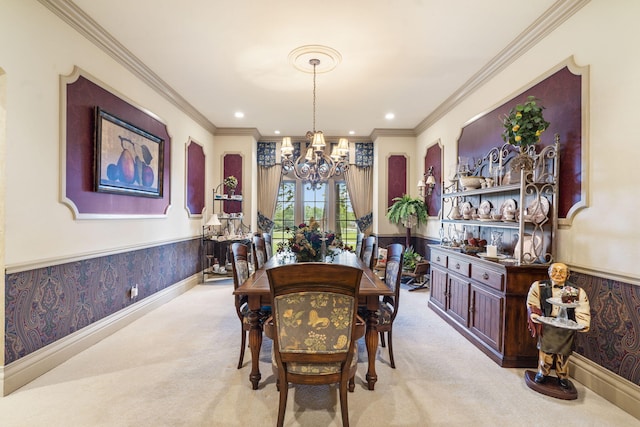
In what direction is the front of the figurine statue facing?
toward the camera

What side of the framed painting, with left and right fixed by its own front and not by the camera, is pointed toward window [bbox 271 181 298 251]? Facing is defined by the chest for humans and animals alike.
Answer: left

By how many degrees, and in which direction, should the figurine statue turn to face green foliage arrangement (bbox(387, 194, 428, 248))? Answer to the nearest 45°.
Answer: approximately 135° to its right

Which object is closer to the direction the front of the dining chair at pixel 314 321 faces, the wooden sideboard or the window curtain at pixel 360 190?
the window curtain

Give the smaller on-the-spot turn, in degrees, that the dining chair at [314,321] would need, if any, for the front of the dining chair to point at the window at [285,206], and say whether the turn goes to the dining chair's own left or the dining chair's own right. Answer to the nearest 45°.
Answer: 0° — it already faces it

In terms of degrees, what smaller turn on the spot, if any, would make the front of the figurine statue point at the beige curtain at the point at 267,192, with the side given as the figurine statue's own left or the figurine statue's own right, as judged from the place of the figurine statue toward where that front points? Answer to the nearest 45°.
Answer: approximately 90° to the figurine statue's own right

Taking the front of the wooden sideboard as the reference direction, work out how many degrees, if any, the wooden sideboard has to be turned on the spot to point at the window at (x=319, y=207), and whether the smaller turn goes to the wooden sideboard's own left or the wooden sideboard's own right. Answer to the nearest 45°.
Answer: approximately 90° to the wooden sideboard's own right

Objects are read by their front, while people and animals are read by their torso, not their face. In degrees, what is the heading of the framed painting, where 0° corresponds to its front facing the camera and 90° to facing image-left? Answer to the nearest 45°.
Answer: approximately 315°

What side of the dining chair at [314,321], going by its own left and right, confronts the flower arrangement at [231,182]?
front

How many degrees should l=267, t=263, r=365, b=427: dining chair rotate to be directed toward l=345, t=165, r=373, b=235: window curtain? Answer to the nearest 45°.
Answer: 0° — it already faces it

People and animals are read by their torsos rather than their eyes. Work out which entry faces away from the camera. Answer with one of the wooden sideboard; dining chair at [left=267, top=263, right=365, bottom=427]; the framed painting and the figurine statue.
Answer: the dining chair

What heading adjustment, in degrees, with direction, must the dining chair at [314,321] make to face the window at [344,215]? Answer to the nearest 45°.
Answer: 0° — it already faces it

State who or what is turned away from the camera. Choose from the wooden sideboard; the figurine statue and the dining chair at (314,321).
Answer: the dining chair

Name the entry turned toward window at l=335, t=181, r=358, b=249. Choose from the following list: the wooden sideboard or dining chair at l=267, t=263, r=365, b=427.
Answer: the dining chair

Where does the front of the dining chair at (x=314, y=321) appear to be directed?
away from the camera

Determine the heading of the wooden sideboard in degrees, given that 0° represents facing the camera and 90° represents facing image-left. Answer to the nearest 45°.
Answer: approximately 45°

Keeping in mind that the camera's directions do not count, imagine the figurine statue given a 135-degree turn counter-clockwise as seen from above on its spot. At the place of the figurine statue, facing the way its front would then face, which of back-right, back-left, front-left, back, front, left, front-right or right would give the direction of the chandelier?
back-left

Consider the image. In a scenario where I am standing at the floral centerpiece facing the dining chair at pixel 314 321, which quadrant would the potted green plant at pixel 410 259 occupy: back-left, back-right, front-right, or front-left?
back-left

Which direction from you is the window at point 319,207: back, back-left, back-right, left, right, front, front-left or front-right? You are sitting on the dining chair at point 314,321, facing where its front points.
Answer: front

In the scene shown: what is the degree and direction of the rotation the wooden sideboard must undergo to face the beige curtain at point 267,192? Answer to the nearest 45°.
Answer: approximately 90° to its right

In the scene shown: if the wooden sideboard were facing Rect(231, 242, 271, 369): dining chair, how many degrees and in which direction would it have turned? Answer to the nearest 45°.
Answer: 0° — it already faces it
